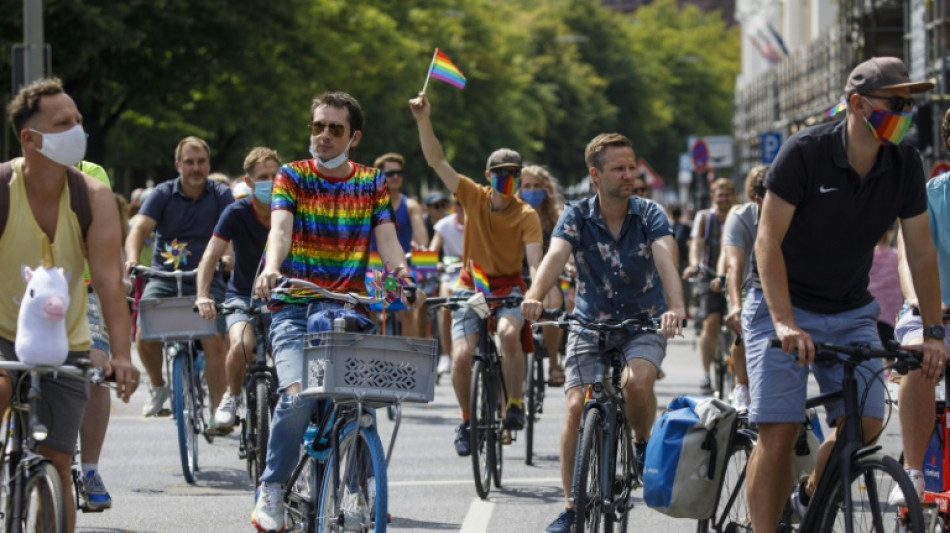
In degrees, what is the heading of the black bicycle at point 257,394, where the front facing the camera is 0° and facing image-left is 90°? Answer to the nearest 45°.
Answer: approximately 0°

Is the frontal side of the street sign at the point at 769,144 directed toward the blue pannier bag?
yes

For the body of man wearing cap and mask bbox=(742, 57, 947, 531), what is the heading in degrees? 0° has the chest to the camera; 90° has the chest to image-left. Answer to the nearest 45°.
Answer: approximately 315°

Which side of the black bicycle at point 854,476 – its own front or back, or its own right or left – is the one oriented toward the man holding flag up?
back

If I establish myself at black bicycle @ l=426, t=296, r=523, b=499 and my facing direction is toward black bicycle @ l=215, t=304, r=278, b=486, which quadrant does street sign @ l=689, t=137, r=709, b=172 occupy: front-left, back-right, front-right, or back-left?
back-right

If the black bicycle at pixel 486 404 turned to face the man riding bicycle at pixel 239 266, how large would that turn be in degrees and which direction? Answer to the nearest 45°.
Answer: approximately 90° to its right

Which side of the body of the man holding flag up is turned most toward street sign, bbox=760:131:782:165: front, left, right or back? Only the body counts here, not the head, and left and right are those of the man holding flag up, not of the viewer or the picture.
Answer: back

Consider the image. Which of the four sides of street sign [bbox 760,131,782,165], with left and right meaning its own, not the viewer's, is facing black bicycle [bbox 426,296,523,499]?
front

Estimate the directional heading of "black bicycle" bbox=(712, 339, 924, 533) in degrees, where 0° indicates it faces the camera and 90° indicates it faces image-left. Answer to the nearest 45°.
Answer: approximately 315°

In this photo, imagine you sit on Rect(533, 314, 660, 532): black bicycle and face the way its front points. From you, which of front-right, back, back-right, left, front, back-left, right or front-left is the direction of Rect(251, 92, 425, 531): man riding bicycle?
right

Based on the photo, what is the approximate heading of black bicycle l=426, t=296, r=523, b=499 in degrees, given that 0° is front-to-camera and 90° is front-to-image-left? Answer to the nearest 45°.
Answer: approximately 0°
